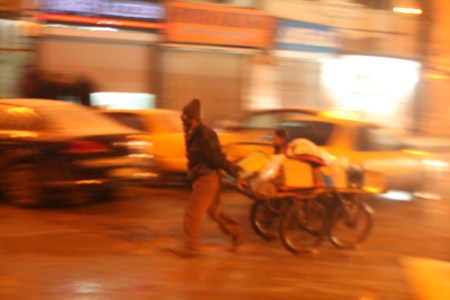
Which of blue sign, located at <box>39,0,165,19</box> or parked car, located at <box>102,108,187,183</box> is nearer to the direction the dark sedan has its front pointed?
the blue sign

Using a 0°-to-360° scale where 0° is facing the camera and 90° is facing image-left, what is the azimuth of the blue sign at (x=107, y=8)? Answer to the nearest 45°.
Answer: approximately 0°

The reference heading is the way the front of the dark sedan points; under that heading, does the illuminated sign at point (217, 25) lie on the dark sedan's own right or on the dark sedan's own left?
on the dark sedan's own right

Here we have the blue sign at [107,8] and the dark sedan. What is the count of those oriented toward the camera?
1

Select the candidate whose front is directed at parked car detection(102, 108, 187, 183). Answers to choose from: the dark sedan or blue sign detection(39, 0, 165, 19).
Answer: the blue sign

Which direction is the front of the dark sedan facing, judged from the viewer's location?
facing away from the viewer and to the left of the viewer

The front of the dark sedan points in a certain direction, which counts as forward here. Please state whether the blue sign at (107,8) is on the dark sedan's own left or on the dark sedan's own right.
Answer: on the dark sedan's own right

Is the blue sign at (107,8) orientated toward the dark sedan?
yes

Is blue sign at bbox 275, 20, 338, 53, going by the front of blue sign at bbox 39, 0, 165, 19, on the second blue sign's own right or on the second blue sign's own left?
on the second blue sign's own left

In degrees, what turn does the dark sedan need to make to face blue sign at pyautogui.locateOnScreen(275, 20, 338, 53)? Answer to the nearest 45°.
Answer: approximately 90° to its right

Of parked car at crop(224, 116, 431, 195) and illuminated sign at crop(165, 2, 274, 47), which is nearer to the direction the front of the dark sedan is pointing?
the illuminated sign
